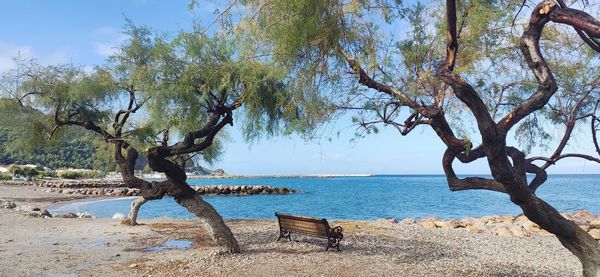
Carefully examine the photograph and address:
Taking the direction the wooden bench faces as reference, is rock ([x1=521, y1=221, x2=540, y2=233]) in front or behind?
in front

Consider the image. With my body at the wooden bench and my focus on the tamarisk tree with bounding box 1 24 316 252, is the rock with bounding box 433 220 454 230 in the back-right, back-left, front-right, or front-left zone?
back-right

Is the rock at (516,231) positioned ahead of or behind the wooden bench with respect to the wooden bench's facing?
ahead

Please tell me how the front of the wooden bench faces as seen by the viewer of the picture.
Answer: facing away from the viewer and to the right of the viewer

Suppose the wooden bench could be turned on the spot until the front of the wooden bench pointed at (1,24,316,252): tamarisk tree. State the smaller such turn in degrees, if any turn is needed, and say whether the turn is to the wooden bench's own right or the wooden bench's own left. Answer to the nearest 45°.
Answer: approximately 135° to the wooden bench's own left

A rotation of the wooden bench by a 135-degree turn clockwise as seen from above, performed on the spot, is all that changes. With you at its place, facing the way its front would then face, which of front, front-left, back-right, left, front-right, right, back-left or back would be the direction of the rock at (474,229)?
back-left
